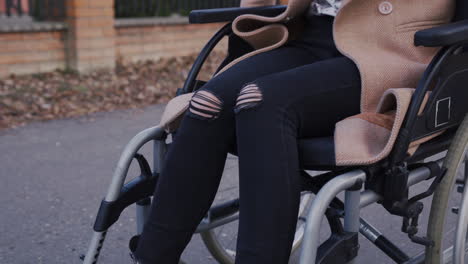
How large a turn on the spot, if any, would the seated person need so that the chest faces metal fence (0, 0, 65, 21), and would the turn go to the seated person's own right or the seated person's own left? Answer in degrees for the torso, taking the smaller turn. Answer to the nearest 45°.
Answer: approximately 90° to the seated person's own right

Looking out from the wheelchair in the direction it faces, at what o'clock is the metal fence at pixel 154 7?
The metal fence is roughly at 4 o'clock from the wheelchair.

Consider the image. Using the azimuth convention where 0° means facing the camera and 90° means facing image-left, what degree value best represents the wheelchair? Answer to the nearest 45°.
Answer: approximately 45°

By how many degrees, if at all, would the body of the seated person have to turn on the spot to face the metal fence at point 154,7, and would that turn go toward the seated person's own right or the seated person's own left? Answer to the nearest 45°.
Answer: approximately 135° to the seated person's own right
